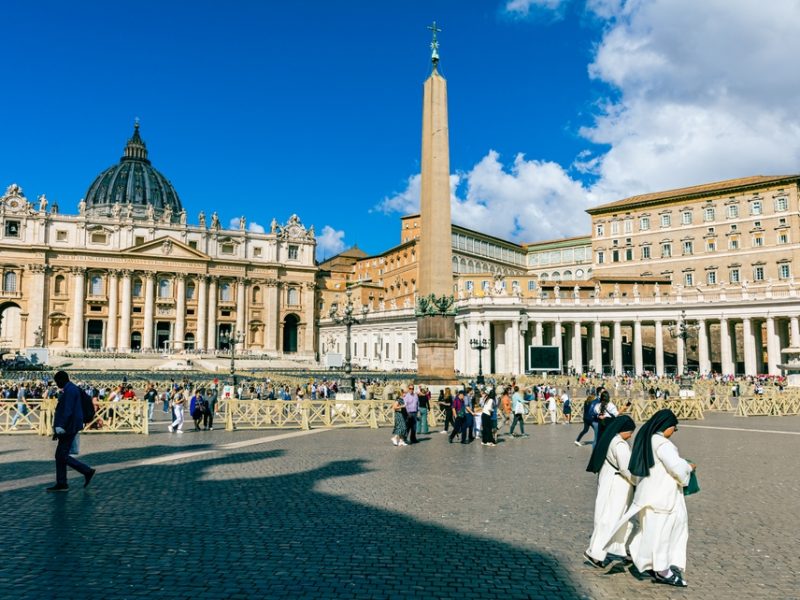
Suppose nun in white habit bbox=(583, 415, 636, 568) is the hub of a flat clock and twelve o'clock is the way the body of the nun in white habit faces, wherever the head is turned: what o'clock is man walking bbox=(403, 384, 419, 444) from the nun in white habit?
The man walking is roughly at 8 o'clock from the nun in white habit.

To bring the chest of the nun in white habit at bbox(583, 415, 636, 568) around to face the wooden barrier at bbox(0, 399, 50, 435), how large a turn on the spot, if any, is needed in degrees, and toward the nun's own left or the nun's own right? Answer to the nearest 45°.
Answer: approximately 135° to the nun's own left

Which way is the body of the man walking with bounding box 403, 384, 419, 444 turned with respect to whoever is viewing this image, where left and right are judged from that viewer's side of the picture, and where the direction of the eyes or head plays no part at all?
facing the viewer

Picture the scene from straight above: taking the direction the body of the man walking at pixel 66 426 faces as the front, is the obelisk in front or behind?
behind

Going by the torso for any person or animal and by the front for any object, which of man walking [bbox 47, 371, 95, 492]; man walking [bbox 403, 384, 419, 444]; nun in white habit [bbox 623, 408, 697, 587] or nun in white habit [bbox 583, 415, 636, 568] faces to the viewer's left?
man walking [bbox 47, 371, 95, 492]

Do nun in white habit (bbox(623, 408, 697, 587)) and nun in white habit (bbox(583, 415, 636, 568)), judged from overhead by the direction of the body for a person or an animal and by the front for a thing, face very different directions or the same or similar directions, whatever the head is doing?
same or similar directions

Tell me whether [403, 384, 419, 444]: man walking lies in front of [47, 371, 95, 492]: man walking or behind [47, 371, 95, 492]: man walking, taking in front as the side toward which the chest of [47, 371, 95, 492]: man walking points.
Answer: behind

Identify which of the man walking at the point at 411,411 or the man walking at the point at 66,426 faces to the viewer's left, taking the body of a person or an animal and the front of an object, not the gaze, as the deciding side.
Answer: the man walking at the point at 66,426

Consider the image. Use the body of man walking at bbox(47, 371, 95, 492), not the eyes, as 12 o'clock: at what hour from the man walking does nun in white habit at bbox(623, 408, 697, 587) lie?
The nun in white habit is roughly at 8 o'clock from the man walking.

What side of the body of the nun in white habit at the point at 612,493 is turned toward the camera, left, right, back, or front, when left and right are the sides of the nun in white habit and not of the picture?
right

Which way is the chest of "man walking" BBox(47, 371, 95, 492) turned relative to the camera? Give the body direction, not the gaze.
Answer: to the viewer's left

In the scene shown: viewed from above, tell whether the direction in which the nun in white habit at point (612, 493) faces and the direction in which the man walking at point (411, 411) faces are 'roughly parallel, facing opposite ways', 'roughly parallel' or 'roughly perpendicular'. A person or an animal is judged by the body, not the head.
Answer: roughly perpendicular

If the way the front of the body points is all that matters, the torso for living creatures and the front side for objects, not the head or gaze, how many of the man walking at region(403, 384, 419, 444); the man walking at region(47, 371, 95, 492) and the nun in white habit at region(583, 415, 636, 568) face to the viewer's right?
1

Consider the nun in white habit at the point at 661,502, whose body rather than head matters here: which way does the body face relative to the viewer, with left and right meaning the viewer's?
facing to the right of the viewer
